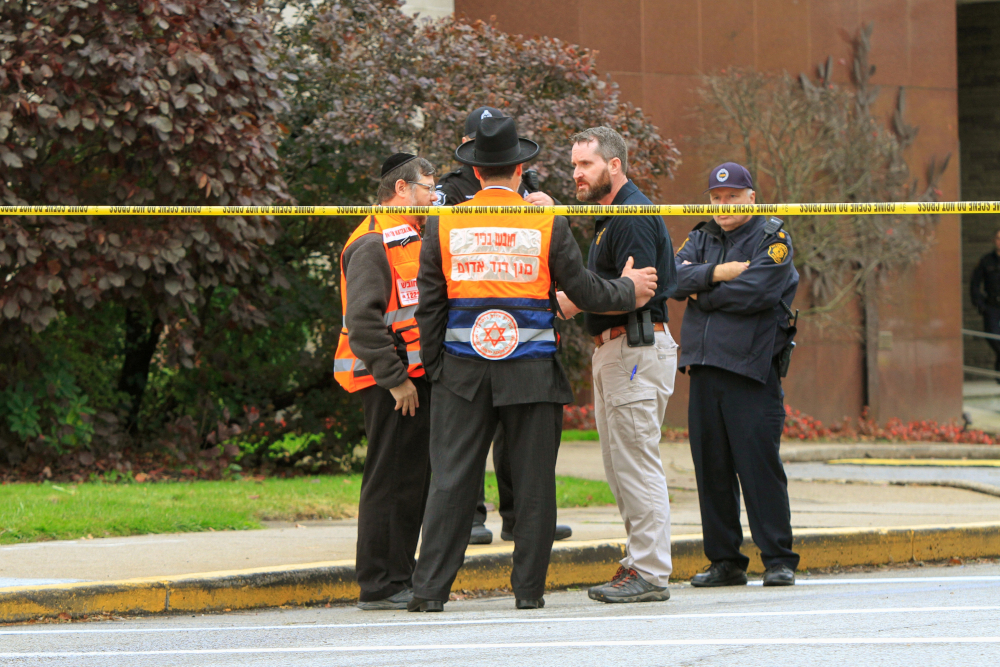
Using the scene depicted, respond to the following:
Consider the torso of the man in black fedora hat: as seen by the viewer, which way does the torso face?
away from the camera

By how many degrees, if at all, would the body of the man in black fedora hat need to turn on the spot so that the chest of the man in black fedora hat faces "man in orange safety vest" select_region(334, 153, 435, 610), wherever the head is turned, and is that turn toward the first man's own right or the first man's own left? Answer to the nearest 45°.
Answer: approximately 45° to the first man's own left

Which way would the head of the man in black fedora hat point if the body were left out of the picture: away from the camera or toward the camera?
away from the camera

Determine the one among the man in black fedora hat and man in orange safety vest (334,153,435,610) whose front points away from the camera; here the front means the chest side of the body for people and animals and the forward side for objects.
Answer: the man in black fedora hat

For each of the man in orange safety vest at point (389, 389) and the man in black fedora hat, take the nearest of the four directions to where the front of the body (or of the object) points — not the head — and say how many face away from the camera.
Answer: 1

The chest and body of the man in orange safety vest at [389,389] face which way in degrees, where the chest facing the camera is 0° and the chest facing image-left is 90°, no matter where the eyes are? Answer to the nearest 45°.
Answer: approximately 270°
